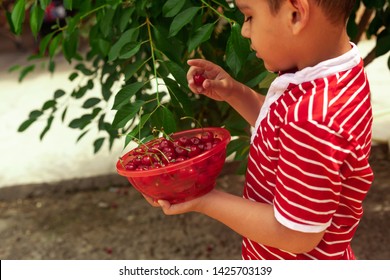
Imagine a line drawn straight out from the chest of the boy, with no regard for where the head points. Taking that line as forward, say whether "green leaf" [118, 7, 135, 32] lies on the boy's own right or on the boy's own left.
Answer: on the boy's own right

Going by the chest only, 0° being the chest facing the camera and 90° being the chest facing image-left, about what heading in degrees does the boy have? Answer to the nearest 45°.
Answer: approximately 90°

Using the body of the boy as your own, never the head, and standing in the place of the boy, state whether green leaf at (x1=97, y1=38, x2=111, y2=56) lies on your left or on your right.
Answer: on your right

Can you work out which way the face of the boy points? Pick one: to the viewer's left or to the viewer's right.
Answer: to the viewer's left
